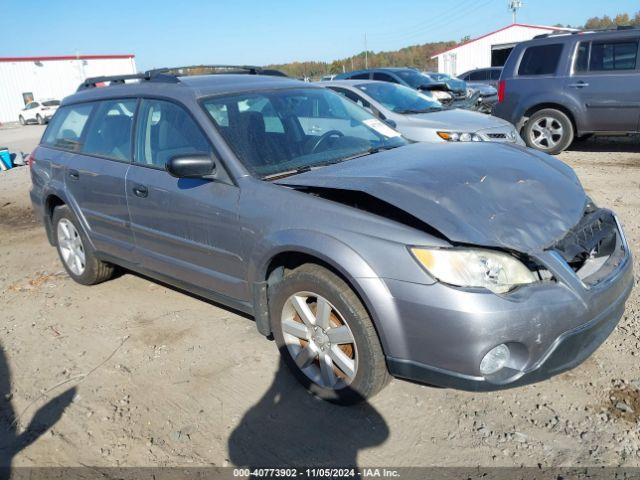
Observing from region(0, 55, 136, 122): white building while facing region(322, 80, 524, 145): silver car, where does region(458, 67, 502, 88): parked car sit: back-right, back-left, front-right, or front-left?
front-left

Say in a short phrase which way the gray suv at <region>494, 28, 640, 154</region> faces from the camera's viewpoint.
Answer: facing to the right of the viewer

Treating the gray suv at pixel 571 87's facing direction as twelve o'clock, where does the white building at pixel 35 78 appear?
The white building is roughly at 7 o'clock from the gray suv.

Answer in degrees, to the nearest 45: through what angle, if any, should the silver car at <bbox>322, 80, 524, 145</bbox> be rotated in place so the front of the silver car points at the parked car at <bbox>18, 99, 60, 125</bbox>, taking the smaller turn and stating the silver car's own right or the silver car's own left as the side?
approximately 180°

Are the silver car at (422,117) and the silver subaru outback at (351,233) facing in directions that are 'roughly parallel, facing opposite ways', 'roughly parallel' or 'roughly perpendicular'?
roughly parallel

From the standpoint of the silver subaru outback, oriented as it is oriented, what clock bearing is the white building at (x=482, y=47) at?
The white building is roughly at 8 o'clock from the silver subaru outback.

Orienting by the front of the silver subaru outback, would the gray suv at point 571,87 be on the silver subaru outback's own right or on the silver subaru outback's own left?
on the silver subaru outback's own left

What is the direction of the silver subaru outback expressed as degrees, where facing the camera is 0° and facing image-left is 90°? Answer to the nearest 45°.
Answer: approximately 315°

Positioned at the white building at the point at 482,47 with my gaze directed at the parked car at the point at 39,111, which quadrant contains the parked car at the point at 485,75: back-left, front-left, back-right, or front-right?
front-left
